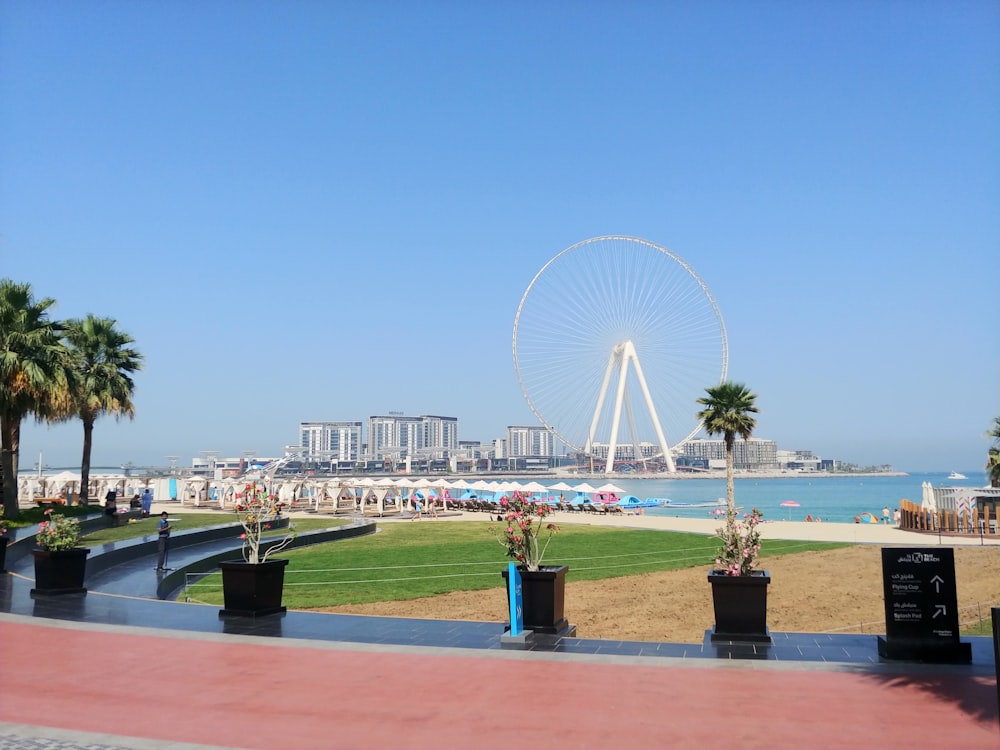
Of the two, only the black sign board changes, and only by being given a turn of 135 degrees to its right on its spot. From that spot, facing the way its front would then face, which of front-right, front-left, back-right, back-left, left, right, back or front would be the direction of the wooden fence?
front-right

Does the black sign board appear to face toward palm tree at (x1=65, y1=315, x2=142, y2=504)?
no

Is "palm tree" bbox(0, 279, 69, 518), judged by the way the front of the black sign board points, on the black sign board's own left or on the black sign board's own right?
on the black sign board's own right

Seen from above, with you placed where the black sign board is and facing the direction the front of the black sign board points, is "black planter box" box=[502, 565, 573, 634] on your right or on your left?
on your right

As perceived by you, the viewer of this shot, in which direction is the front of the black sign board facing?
facing the viewer

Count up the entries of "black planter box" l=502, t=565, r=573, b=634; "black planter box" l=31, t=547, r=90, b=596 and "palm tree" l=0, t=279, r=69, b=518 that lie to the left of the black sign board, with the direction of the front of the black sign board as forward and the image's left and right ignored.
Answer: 0

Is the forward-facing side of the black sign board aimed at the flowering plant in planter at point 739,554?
no

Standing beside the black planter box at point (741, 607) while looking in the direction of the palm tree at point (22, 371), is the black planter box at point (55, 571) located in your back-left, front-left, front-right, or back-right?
front-left

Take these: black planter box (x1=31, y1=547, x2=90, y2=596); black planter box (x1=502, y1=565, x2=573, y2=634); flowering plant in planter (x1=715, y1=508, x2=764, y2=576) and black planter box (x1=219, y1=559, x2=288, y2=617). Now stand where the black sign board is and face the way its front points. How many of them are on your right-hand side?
4

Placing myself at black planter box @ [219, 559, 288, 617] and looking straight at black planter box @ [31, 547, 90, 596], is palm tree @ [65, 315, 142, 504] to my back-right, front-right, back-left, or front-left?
front-right

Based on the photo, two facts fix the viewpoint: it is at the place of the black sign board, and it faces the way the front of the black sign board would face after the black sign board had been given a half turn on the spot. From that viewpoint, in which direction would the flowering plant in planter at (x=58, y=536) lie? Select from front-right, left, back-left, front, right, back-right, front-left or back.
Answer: left

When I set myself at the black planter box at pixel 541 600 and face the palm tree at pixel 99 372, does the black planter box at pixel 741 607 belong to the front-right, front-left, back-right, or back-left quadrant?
back-right

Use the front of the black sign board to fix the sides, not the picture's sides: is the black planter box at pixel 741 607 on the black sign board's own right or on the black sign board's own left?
on the black sign board's own right

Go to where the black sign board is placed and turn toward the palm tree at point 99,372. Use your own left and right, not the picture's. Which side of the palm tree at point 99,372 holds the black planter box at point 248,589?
left

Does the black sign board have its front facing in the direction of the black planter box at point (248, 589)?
no

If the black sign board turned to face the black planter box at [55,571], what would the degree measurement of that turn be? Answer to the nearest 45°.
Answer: approximately 90° to its right

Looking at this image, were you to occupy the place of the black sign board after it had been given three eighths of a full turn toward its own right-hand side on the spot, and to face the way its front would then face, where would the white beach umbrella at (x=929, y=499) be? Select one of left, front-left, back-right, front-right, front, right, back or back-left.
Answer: front-right
